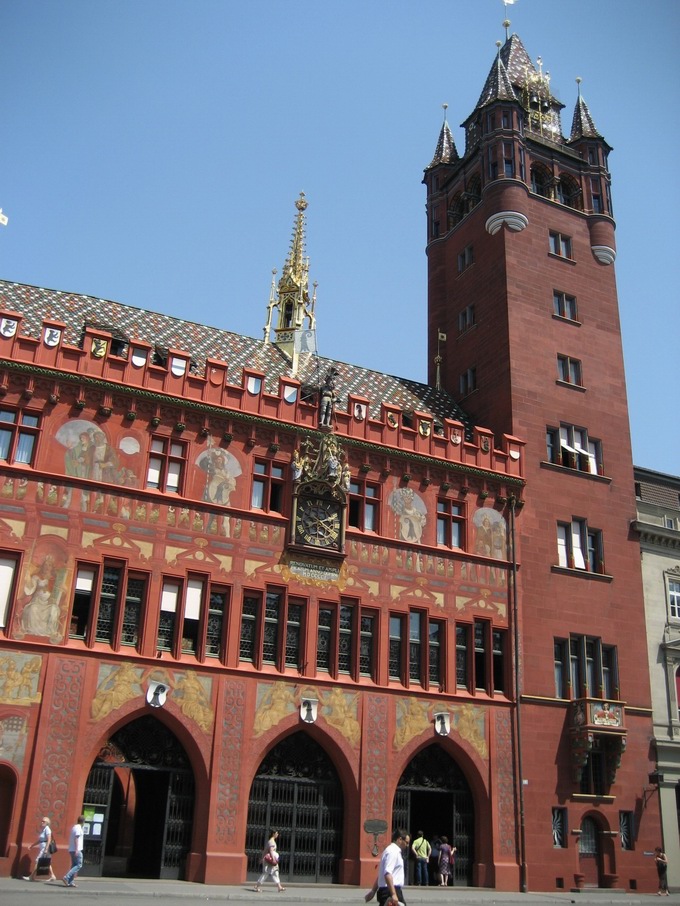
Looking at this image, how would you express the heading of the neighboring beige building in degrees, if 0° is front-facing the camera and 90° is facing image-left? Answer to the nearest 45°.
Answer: approximately 315°

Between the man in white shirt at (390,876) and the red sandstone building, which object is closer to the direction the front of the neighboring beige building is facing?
the man in white shirt

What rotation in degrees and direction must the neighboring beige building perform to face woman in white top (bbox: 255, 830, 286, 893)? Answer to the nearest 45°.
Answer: approximately 90° to its right

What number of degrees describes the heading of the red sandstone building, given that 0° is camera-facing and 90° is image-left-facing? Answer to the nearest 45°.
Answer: approximately 315°
